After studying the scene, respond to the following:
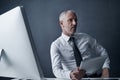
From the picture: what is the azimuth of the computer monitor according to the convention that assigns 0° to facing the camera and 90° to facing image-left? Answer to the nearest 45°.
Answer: approximately 225°

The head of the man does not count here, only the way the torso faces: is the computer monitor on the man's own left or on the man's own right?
on the man's own right

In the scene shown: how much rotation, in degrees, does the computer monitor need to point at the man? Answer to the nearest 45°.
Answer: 0° — it already faces them
